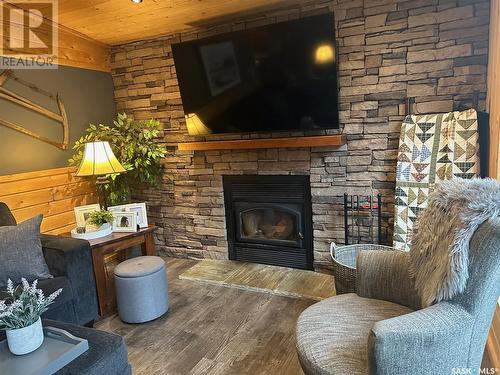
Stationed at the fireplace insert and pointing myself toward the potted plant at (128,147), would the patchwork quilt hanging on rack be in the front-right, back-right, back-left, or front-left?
back-left

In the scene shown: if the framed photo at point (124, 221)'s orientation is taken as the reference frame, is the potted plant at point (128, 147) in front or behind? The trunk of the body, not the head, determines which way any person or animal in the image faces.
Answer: behind

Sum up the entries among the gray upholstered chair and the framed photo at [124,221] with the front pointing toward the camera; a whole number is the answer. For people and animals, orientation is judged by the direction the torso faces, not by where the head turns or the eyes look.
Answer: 1

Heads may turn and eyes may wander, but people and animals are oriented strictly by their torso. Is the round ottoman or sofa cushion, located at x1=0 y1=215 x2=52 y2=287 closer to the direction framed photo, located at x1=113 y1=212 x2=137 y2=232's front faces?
the round ottoman

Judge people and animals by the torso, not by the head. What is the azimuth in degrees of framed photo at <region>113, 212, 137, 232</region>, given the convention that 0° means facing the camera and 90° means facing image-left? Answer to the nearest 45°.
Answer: approximately 0°

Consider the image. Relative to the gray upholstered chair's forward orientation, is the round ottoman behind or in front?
in front

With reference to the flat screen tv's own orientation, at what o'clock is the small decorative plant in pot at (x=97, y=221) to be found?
The small decorative plant in pot is roughly at 1 o'clock from the flat screen tv.

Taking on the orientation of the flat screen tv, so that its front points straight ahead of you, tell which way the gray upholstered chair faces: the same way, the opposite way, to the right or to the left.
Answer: to the right

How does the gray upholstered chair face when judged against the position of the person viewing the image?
facing to the left of the viewer

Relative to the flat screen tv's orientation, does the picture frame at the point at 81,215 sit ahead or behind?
ahead

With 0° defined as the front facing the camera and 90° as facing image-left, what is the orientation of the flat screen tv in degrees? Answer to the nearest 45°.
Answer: approximately 45°

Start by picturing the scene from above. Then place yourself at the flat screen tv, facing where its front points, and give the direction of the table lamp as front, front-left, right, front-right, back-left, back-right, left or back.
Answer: front-right
